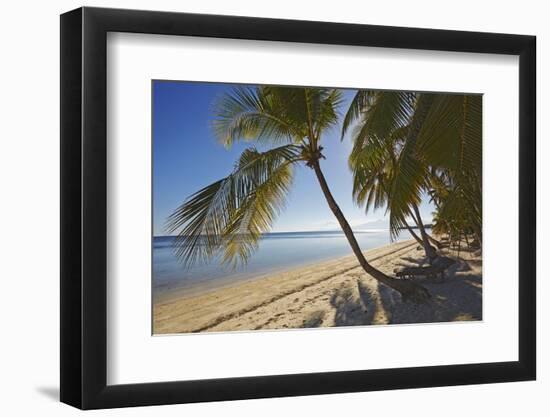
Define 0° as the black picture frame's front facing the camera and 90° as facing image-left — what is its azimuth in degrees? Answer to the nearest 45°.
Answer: approximately 315°
